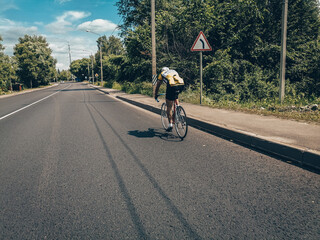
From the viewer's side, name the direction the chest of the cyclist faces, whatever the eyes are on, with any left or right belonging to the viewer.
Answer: facing away from the viewer and to the left of the viewer

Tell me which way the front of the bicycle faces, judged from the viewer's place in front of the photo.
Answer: facing away from the viewer and to the left of the viewer
